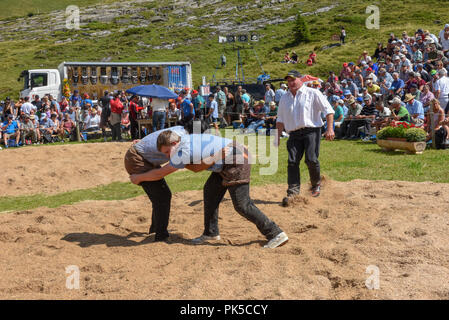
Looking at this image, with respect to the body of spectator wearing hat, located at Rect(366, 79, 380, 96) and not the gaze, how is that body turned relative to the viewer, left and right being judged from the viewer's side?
facing the viewer and to the left of the viewer

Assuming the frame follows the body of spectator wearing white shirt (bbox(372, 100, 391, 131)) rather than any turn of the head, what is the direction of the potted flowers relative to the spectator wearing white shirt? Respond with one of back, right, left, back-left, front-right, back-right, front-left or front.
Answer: front-left

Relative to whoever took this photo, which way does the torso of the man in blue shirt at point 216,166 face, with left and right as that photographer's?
facing to the left of the viewer

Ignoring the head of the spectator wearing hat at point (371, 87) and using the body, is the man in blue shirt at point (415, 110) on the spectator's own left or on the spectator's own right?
on the spectator's own left

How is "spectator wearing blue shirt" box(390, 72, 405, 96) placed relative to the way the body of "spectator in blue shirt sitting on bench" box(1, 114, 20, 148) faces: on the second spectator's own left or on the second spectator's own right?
on the second spectator's own left

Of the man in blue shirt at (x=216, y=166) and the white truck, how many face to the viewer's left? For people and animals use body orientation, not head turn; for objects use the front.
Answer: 2

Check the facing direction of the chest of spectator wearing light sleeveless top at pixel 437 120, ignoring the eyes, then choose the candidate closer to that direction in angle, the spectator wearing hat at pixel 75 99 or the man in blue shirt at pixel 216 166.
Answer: the man in blue shirt

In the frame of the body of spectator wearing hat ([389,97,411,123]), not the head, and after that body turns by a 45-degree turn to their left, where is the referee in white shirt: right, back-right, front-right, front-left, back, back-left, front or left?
front

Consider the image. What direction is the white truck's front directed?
to the viewer's left
